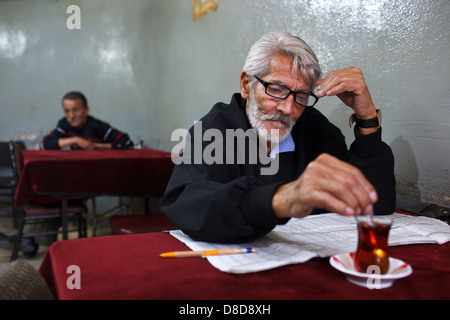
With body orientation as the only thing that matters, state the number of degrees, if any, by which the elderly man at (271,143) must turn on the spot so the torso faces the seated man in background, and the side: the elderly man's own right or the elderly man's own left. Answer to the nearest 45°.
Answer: approximately 180°

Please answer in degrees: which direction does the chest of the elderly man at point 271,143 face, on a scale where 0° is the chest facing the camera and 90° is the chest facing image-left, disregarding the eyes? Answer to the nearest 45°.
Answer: approximately 315°

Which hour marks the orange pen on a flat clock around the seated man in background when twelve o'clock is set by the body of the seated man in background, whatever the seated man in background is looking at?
The orange pen is roughly at 12 o'clock from the seated man in background.

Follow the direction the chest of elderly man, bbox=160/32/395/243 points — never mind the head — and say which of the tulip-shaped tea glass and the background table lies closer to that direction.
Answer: the tulip-shaped tea glass

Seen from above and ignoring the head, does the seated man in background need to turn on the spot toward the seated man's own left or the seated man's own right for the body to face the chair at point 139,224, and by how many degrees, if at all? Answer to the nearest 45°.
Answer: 0° — they already face it

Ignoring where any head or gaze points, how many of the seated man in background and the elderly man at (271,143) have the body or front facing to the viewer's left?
0

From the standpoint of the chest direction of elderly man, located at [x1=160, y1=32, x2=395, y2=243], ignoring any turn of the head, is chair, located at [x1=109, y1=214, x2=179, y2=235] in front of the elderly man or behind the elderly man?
behind

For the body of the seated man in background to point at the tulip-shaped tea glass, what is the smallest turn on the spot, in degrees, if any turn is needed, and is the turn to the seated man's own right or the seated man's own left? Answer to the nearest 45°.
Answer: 0° — they already face it

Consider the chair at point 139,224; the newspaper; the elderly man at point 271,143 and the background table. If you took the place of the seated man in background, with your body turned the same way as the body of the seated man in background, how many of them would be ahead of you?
4

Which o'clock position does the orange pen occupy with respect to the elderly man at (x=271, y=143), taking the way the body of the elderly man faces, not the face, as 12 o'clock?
The orange pen is roughly at 2 o'clock from the elderly man.
